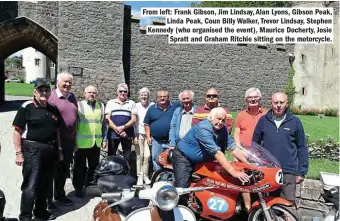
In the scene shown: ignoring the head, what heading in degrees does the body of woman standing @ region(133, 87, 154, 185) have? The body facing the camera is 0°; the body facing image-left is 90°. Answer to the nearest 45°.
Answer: approximately 0°

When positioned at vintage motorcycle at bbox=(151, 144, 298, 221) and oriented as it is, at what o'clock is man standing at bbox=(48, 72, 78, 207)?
The man standing is roughly at 5 o'clock from the vintage motorcycle.

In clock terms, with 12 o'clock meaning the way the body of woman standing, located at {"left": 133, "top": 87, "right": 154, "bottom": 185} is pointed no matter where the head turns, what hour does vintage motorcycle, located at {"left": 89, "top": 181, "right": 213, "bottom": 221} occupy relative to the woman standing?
The vintage motorcycle is roughly at 12 o'clock from the woman standing.

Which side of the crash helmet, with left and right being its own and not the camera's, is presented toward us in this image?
left

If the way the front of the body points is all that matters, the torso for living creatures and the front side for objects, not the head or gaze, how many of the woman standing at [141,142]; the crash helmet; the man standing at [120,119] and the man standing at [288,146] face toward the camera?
3

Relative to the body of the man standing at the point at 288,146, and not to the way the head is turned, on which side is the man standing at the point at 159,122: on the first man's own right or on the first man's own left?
on the first man's own right

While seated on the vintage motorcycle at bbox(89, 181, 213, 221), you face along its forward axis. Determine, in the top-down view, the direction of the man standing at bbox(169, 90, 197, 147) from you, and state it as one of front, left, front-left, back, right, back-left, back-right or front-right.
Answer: back-left

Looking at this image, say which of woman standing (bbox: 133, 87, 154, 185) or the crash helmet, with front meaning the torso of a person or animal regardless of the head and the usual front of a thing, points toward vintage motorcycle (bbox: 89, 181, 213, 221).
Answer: the woman standing

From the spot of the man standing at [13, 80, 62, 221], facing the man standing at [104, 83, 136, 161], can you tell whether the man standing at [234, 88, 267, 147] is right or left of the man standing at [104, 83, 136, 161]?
right

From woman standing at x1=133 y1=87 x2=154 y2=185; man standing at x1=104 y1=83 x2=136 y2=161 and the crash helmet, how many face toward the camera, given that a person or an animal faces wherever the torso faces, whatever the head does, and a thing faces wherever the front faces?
2
